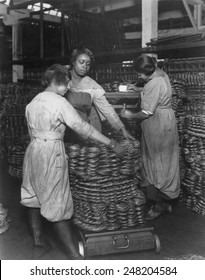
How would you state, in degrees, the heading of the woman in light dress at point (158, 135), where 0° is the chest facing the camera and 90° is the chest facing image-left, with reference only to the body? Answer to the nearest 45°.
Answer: approximately 90°

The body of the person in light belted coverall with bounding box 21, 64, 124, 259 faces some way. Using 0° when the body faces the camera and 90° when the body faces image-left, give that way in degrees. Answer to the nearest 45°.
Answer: approximately 225°

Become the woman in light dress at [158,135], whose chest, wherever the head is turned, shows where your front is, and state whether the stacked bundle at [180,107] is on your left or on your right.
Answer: on your right

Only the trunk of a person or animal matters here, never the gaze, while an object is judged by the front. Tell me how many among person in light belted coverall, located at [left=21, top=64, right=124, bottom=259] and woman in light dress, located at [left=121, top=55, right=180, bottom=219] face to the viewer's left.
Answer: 1

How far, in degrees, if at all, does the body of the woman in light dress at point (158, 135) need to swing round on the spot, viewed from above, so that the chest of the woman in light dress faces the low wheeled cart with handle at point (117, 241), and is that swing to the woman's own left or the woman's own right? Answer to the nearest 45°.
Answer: approximately 90° to the woman's own left

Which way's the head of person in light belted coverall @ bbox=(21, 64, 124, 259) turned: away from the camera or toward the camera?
away from the camera
